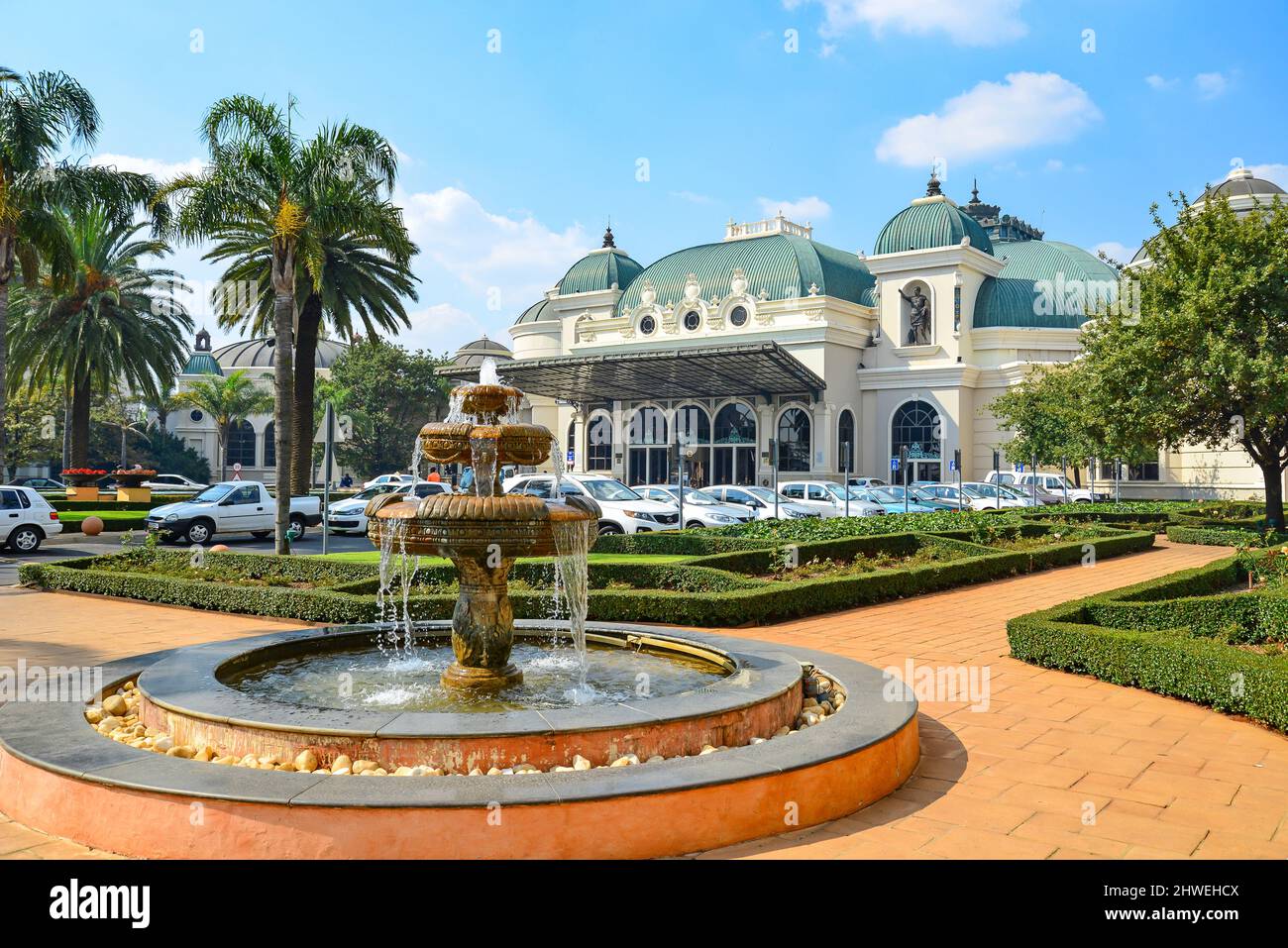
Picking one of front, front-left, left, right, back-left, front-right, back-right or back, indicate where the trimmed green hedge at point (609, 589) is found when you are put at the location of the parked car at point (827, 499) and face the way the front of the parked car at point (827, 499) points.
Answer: front-right

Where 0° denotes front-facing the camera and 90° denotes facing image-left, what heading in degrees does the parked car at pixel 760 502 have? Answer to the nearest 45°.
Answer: approximately 315°

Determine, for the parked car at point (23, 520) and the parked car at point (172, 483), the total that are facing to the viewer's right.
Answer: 1

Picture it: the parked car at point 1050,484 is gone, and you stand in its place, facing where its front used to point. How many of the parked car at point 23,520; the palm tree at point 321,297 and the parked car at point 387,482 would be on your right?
3

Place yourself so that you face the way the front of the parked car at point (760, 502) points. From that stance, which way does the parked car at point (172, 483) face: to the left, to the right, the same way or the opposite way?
to the left

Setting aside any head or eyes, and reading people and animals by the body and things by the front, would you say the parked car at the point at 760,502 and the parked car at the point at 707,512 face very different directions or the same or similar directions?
same or similar directions

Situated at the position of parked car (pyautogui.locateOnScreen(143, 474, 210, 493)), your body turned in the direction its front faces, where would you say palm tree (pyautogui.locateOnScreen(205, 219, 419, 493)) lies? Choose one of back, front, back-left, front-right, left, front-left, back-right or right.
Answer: right

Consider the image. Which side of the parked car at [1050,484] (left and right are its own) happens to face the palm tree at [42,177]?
right

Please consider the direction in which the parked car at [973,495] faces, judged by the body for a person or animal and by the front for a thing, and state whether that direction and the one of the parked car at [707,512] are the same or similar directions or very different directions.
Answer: same or similar directions

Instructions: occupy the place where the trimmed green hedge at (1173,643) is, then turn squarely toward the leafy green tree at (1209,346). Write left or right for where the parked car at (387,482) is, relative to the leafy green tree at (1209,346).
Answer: left

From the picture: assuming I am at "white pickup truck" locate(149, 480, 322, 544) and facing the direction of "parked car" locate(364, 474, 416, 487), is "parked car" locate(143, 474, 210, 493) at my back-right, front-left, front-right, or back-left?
front-left

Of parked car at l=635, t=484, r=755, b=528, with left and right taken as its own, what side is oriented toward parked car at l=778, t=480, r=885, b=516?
left

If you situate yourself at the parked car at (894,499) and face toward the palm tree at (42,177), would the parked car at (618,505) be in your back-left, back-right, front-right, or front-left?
front-left

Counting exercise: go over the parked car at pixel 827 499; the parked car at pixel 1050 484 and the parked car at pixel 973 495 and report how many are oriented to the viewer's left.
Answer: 0

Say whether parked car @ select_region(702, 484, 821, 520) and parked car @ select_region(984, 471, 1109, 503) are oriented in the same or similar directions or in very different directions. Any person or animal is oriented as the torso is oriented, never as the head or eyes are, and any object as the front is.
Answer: same or similar directions
